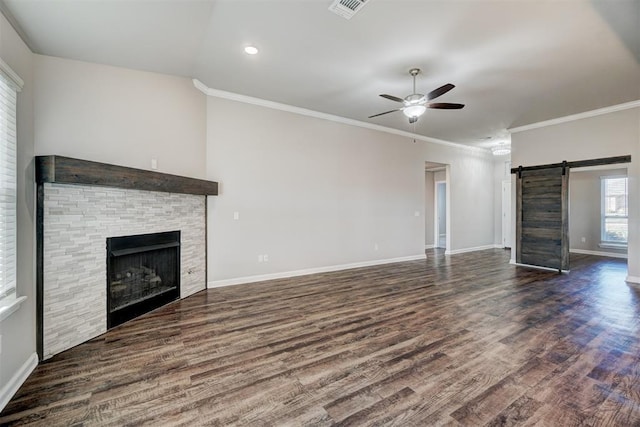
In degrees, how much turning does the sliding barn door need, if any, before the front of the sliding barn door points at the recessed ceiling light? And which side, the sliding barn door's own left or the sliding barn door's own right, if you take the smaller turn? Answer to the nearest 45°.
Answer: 0° — it already faces it

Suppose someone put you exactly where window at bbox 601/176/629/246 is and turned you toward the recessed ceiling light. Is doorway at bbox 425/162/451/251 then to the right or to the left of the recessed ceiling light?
right

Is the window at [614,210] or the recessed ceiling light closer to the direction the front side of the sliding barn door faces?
the recessed ceiling light

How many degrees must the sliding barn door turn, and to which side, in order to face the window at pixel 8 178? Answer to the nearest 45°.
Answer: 0° — it already faces it

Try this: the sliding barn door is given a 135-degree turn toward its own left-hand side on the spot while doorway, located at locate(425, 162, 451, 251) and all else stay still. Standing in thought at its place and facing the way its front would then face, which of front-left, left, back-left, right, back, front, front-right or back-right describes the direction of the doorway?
back-left

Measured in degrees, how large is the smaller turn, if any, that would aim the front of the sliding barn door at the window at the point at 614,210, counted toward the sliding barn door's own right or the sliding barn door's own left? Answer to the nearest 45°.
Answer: approximately 180°

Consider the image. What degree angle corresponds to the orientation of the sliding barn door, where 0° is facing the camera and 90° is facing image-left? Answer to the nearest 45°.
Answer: approximately 45°
